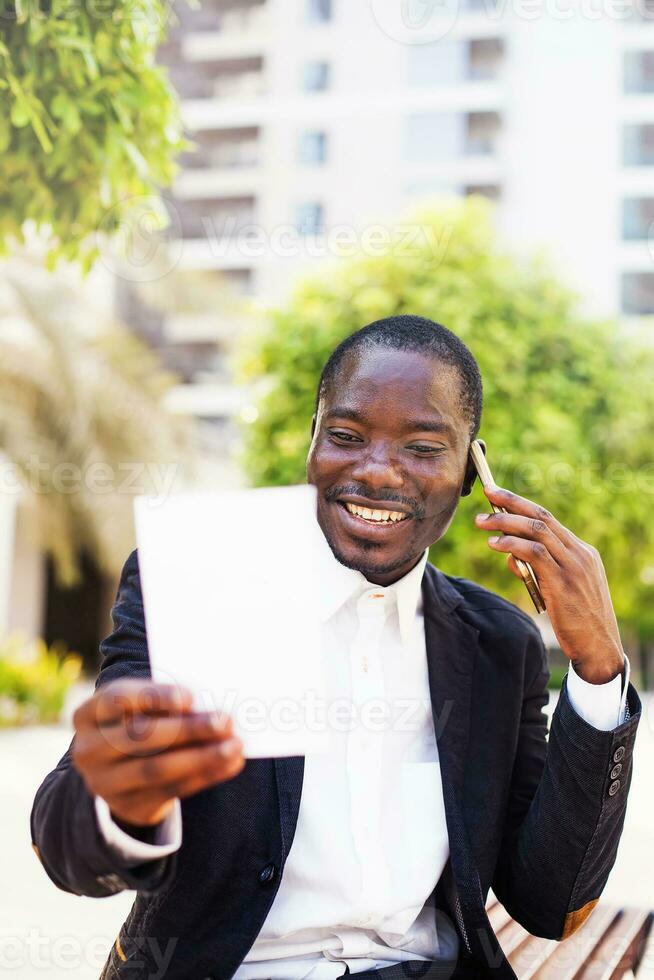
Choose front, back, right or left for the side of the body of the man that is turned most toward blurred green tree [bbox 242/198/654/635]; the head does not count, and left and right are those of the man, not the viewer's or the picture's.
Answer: back

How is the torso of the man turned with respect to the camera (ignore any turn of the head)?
toward the camera

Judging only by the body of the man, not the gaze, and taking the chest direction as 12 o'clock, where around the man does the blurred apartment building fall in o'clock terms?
The blurred apartment building is roughly at 6 o'clock from the man.

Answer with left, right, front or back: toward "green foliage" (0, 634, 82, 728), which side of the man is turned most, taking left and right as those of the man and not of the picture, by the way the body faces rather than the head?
back
